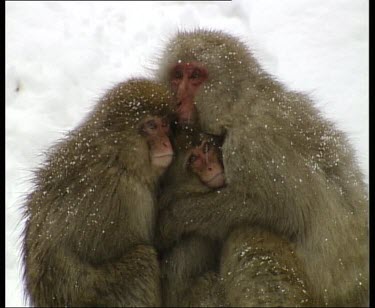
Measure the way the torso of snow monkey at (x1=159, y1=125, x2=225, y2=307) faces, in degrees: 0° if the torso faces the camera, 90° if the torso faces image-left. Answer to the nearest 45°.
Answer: approximately 315°
